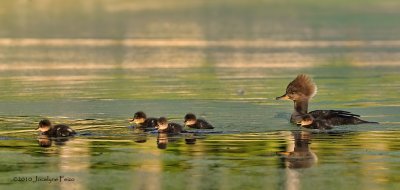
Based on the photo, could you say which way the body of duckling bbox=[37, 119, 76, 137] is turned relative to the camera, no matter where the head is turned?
to the viewer's left

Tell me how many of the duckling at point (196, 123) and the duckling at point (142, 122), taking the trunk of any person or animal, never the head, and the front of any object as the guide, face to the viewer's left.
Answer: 2

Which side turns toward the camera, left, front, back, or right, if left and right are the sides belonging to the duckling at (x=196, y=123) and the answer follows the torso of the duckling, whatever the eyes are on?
left

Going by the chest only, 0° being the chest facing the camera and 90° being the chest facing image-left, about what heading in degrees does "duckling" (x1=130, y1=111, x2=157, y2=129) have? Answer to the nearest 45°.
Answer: approximately 90°

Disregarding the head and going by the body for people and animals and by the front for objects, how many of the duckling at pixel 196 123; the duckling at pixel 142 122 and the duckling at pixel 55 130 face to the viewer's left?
3

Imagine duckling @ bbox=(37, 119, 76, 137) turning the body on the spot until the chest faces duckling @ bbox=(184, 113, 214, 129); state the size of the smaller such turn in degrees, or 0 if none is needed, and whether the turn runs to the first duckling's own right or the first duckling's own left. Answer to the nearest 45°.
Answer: approximately 180°

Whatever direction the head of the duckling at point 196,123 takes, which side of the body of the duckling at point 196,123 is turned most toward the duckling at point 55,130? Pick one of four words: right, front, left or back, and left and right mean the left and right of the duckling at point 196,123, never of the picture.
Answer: front
